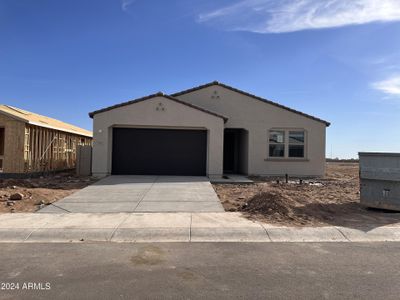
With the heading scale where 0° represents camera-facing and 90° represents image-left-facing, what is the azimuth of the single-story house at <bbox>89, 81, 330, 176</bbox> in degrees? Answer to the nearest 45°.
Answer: approximately 0°

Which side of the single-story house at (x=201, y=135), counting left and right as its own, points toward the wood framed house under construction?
right

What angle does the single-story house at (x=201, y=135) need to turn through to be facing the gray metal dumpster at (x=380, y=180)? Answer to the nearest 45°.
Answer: approximately 45° to its left

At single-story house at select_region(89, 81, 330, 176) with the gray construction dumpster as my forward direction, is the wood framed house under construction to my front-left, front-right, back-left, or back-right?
back-right

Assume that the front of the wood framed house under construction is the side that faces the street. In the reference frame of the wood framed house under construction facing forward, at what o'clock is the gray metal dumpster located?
The gray metal dumpster is roughly at 9 o'clock from the wood framed house under construction.

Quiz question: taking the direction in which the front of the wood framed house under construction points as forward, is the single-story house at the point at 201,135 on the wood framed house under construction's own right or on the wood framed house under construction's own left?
on the wood framed house under construction's own left

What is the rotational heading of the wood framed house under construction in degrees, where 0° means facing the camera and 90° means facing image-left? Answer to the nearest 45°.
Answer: approximately 45°

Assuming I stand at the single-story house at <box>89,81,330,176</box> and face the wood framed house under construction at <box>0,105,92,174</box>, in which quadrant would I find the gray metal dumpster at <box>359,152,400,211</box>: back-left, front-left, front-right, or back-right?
back-left
